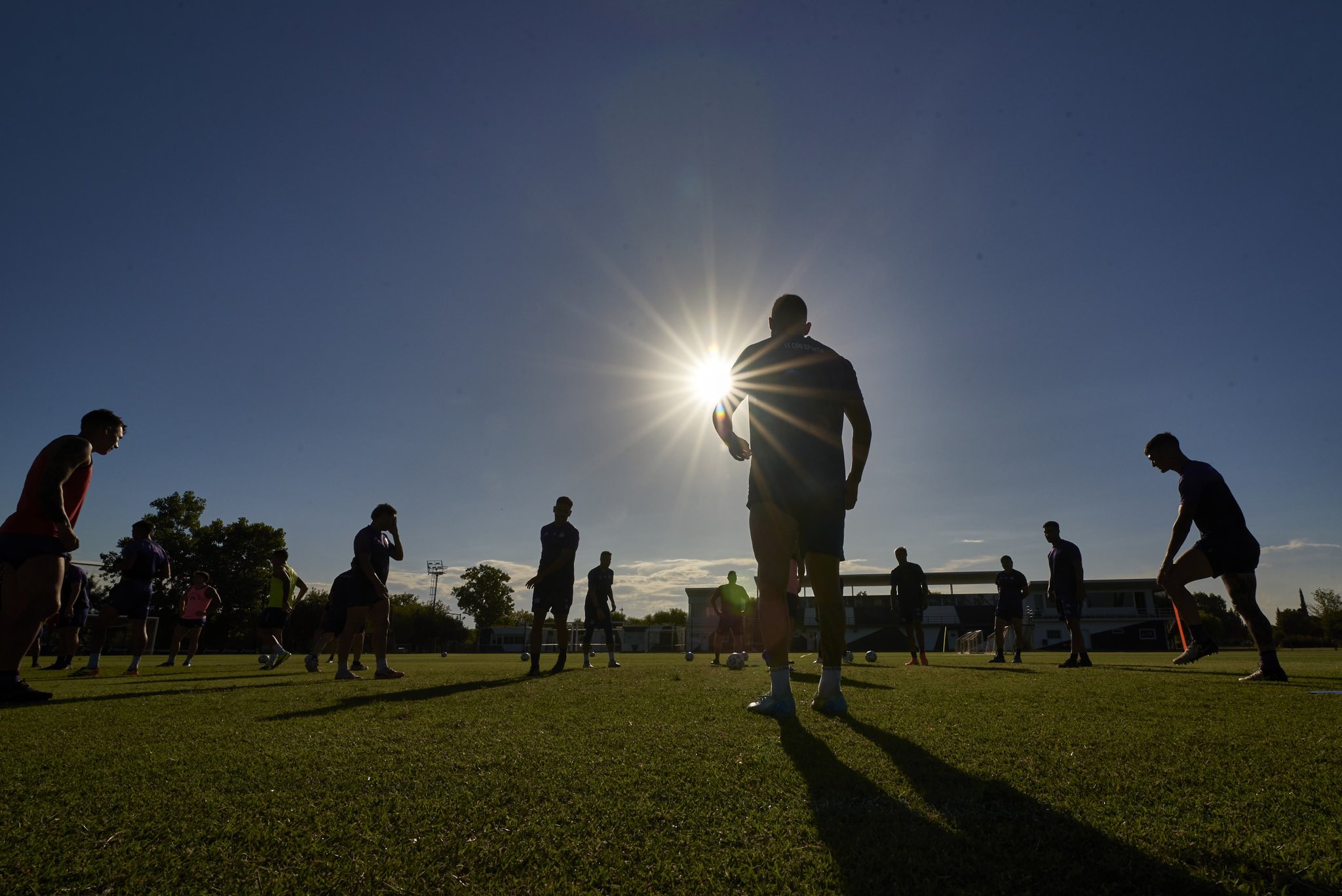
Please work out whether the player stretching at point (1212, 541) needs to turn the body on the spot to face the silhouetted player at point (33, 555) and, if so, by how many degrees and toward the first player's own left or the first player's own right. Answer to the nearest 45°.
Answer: approximately 45° to the first player's own left

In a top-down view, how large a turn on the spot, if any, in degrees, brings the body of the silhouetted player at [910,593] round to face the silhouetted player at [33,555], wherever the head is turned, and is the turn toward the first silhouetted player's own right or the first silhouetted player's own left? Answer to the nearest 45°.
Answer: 0° — they already face them

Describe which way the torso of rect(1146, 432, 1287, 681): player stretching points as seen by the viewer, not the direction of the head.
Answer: to the viewer's left

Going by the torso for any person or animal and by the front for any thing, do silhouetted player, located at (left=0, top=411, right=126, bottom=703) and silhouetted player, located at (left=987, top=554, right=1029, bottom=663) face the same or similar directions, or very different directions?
very different directions
